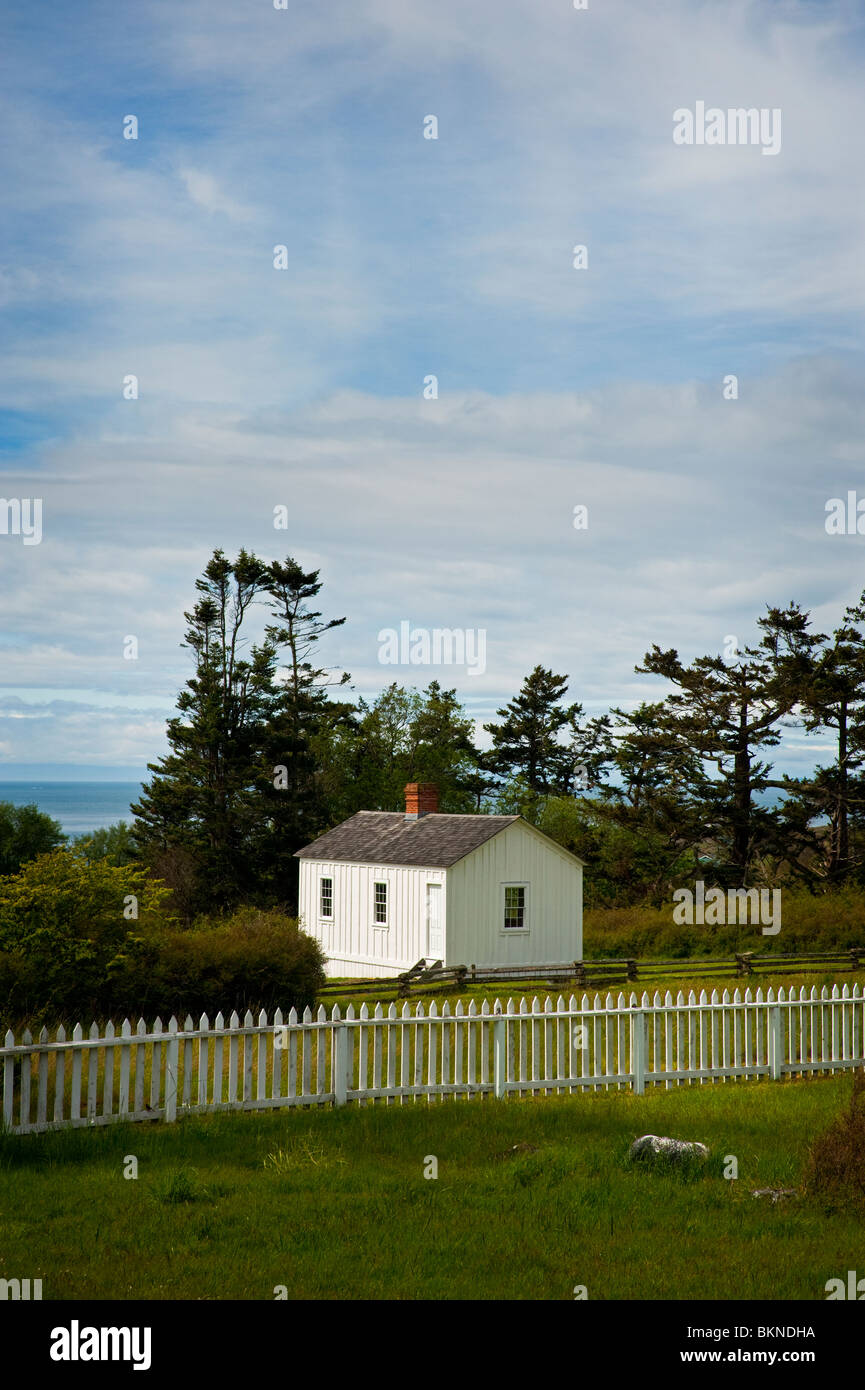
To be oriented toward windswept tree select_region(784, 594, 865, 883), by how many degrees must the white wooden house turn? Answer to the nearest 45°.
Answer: approximately 180°

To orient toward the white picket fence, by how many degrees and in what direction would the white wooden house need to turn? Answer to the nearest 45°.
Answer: approximately 45° to its left

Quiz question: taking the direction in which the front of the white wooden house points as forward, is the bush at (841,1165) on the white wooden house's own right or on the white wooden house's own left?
on the white wooden house's own left

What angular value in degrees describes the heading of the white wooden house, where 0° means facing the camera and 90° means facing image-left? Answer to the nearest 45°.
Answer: approximately 45°
